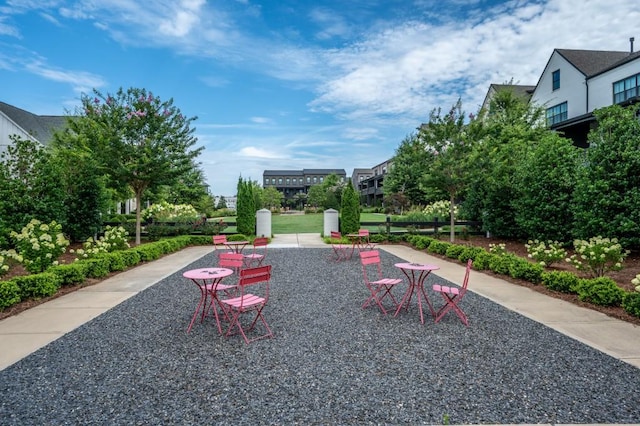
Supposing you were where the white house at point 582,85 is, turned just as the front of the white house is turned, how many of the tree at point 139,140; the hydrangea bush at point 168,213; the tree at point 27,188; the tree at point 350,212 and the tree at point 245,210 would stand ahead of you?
5

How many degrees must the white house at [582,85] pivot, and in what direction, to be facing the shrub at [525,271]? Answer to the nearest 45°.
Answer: approximately 45° to its left

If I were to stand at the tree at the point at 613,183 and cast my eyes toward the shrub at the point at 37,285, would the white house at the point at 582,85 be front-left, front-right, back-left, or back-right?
back-right

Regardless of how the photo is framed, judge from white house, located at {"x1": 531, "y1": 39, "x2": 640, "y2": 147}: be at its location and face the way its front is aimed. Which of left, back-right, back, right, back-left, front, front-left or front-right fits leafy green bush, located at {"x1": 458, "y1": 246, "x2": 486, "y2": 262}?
front-left

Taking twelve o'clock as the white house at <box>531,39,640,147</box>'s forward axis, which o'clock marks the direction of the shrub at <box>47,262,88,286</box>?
The shrub is roughly at 11 o'clock from the white house.

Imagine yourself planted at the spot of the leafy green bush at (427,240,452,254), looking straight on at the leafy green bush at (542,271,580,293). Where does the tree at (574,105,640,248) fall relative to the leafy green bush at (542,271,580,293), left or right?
left

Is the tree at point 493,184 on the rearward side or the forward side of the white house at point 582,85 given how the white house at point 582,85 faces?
on the forward side

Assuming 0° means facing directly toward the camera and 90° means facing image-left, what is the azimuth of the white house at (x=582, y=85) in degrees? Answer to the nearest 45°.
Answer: approximately 45°

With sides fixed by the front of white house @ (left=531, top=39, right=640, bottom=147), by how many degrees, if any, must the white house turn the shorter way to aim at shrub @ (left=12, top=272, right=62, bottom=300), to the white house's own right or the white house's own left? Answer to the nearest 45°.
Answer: approximately 45° to the white house's own left
